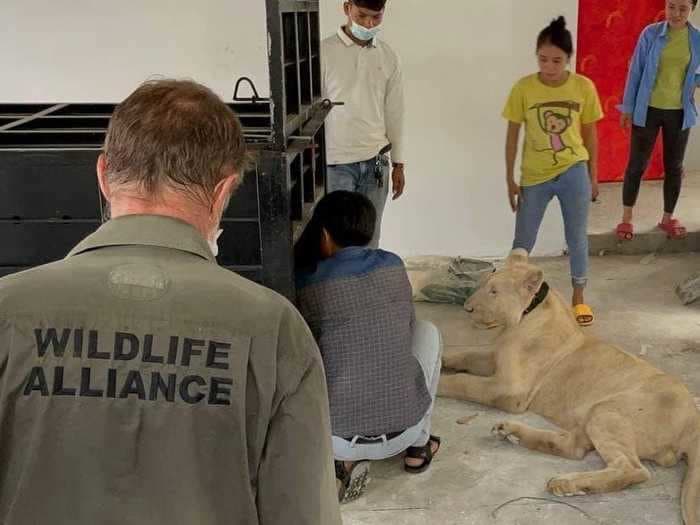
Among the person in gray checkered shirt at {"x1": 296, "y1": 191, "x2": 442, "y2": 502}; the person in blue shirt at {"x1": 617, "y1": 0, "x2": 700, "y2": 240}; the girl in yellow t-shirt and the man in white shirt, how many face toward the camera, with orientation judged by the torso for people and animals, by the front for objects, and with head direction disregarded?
3

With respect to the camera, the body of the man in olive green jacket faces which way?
away from the camera

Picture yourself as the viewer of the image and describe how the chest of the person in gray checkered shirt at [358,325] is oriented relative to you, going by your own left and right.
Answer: facing away from the viewer

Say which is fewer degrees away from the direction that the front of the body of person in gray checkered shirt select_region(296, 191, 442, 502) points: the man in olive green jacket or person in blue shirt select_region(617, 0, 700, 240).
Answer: the person in blue shirt

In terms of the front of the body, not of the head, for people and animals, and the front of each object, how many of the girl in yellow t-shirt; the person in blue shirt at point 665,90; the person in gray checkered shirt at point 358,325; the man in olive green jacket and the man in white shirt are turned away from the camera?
2

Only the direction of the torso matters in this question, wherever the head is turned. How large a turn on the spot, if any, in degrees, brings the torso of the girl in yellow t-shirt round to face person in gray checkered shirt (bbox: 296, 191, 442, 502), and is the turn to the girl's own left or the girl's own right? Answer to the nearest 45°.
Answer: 0° — they already face them

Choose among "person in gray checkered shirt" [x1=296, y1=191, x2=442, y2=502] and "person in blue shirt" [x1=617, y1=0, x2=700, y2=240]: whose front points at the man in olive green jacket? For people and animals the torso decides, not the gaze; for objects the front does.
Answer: "person in blue shirt" [x1=617, y1=0, x2=700, y2=240]

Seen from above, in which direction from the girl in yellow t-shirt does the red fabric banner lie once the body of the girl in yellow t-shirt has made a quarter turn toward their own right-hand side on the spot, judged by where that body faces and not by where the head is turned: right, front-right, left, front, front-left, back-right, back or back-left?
right

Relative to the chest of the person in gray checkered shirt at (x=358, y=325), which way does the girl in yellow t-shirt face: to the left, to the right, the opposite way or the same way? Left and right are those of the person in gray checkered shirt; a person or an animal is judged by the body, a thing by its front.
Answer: the opposite way

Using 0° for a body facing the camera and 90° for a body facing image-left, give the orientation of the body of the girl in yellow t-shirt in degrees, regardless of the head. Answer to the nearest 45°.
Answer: approximately 0°

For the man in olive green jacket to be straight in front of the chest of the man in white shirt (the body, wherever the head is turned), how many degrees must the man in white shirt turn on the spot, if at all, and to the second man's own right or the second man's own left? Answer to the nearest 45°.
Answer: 0° — they already face them
